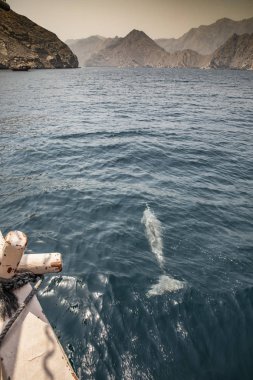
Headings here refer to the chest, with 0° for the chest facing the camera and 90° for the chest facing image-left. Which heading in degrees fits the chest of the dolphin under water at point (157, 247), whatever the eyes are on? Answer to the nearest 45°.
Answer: approximately 180°
